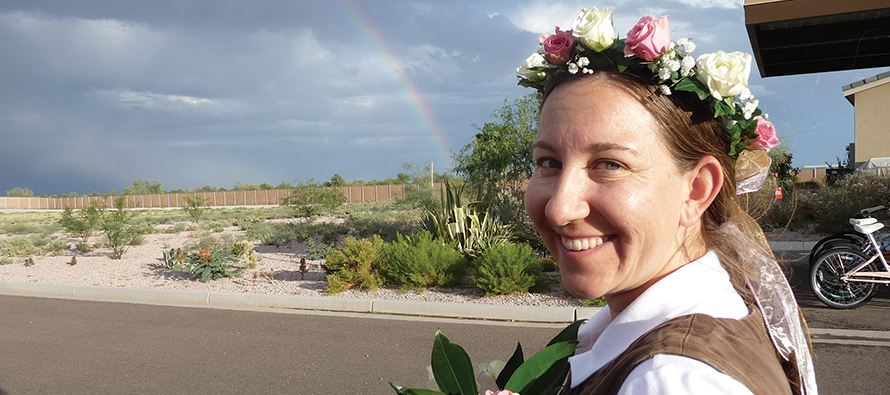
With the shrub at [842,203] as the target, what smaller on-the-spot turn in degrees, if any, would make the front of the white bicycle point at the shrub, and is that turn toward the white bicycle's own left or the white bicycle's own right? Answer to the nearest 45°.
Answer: approximately 90° to the white bicycle's own left

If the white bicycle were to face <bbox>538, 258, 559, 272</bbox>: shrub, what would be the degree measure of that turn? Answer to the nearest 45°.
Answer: approximately 180°

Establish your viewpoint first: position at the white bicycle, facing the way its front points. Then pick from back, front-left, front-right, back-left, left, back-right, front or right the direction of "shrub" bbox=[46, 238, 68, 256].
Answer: back

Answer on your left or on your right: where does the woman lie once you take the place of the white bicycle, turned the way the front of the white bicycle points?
on your right

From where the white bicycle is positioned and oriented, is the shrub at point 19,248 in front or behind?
behind

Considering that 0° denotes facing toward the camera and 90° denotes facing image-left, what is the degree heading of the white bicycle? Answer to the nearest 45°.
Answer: approximately 270°
